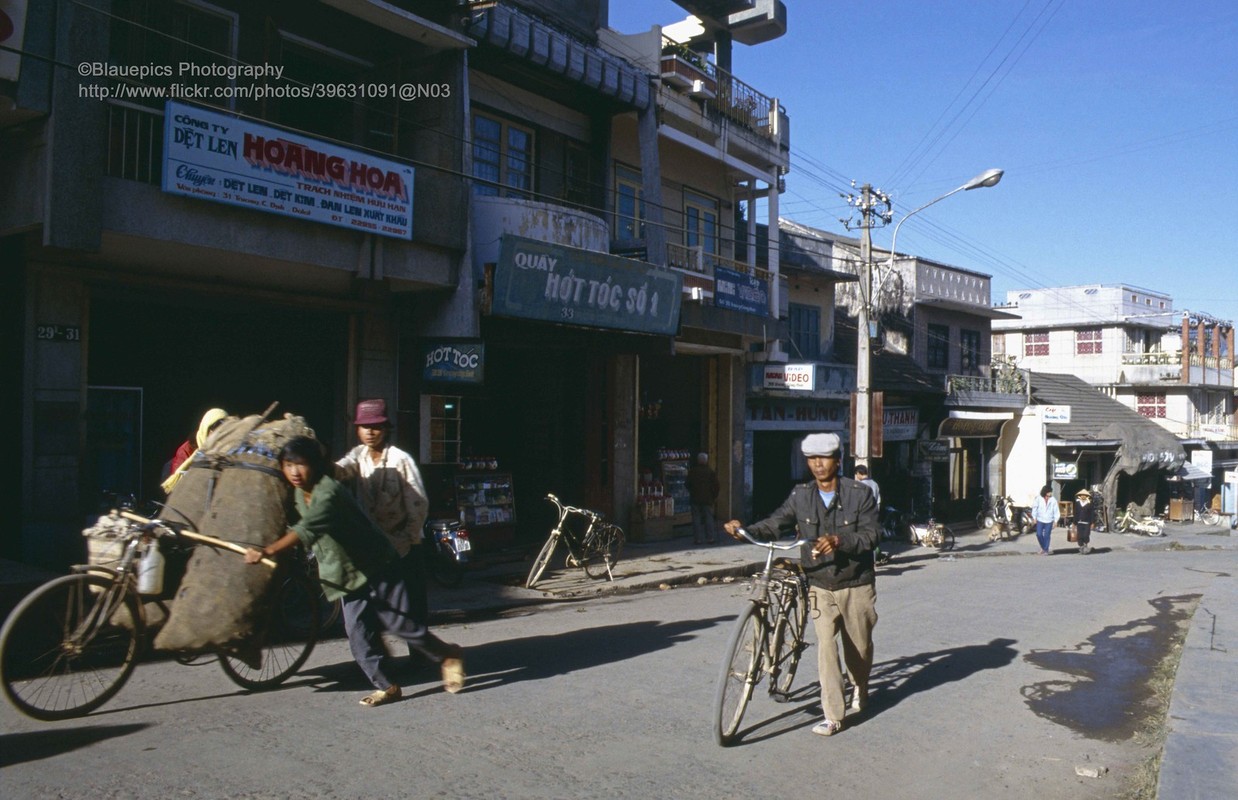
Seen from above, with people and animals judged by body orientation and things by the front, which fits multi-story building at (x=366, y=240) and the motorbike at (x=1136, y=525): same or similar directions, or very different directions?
very different directions

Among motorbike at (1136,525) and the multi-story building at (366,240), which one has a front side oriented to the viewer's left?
the motorbike

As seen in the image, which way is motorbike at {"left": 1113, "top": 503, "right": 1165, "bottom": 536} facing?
to the viewer's left

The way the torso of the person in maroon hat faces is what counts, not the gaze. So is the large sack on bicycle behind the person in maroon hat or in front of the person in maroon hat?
in front

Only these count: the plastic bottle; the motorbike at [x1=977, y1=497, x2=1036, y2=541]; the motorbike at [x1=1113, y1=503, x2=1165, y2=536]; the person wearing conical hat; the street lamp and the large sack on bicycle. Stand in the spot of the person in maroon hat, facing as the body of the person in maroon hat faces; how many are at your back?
4

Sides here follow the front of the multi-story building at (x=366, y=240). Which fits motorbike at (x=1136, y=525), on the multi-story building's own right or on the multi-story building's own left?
on the multi-story building's own left

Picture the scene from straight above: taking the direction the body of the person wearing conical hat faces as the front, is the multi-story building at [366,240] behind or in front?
in front
